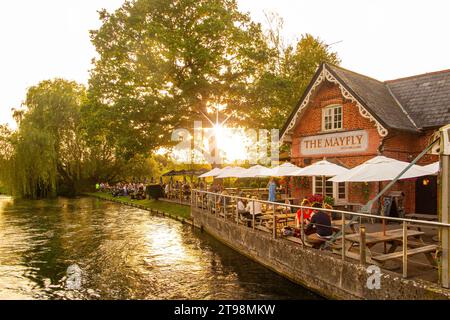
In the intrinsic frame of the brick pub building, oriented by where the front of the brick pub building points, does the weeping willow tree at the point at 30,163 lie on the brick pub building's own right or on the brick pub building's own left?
on the brick pub building's own right

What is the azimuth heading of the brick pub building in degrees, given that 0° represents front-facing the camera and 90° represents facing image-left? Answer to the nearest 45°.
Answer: approximately 45°

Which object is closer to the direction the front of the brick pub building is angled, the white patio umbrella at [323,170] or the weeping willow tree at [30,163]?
the white patio umbrella

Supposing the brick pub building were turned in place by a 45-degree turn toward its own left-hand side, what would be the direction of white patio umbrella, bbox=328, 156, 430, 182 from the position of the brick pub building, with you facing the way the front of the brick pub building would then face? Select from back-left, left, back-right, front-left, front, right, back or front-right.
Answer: front

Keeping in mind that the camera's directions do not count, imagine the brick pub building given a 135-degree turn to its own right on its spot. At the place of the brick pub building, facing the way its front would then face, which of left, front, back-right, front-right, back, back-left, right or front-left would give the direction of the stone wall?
back

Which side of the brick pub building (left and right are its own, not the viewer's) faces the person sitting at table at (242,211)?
front
